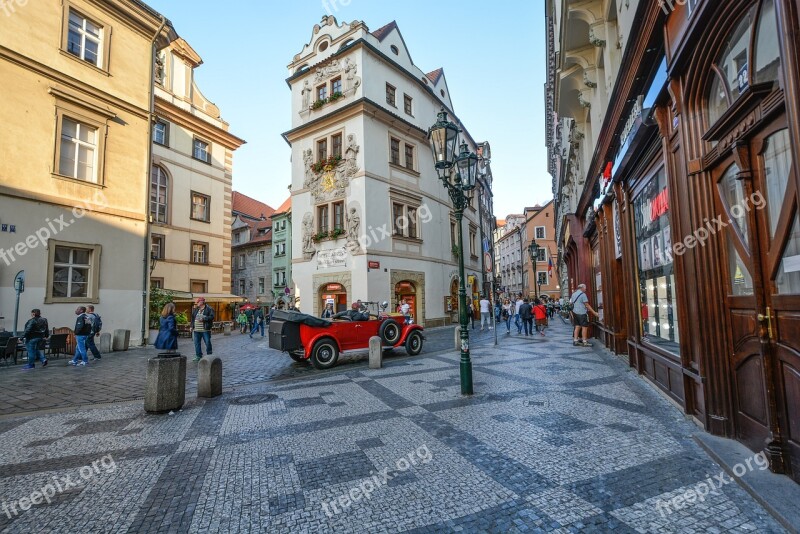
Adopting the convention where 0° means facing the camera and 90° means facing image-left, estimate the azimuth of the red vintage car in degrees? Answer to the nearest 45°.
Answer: approximately 225°

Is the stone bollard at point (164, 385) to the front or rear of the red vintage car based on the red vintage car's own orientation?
to the rear

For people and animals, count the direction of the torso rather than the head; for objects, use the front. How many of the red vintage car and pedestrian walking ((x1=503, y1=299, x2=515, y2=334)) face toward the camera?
1

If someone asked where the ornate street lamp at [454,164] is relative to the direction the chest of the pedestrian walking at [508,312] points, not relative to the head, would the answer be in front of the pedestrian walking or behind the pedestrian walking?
in front

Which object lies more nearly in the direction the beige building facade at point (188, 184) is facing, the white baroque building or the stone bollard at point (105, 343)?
the white baroque building

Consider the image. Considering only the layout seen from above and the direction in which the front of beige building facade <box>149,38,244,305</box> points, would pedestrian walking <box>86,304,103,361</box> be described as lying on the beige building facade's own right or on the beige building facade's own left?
on the beige building facade's own right

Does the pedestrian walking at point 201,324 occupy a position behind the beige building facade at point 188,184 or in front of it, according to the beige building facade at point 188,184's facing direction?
in front

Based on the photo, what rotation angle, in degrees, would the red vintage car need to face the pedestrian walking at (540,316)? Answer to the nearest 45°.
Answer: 0° — it already faces them

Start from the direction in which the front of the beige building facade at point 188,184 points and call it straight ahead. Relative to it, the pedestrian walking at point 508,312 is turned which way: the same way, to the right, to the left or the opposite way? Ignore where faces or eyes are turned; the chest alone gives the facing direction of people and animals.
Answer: to the right

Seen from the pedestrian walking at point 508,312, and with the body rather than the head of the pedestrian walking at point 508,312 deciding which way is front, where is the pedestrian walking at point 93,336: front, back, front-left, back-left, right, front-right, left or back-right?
front-right
